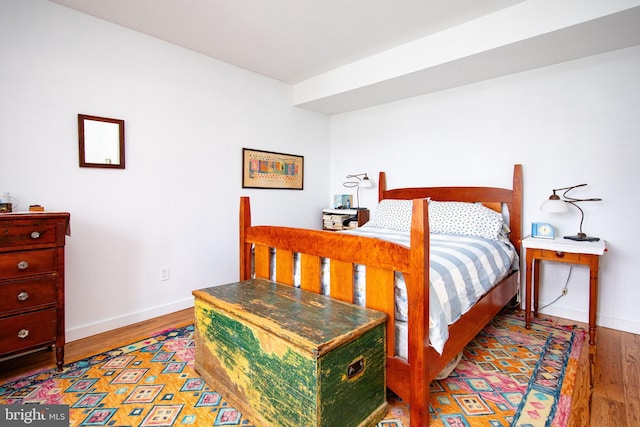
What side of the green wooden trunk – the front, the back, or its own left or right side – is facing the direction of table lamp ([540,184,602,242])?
back

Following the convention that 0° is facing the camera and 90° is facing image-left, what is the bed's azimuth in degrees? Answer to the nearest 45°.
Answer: approximately 45°

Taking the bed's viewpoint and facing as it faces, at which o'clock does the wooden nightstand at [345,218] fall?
The wooden nightstand is roughly at 4 o'clock from the bed.

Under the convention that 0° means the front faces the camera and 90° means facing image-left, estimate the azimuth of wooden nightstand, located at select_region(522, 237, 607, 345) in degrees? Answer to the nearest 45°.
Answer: approximately 45°

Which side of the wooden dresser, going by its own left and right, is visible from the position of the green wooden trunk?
front

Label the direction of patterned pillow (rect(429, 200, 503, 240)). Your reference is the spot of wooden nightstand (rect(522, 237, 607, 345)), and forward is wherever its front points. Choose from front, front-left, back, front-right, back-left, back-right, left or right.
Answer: front-right

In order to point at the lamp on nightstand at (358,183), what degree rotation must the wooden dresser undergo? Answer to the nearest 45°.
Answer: approximately 45° to its left

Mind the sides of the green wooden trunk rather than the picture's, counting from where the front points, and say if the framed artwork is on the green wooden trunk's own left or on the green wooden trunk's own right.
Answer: on the green wooden trunk's own right

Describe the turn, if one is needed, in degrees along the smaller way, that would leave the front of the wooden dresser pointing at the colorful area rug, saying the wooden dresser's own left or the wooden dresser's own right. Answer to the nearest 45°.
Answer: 0° — it already faces it

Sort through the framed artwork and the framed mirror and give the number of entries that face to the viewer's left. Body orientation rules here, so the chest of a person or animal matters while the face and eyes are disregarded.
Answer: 0

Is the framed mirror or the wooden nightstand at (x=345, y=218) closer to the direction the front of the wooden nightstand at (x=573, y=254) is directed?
the framed mirror

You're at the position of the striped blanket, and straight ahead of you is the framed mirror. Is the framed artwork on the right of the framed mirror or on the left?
right
